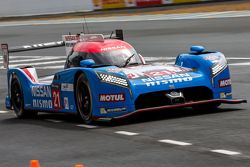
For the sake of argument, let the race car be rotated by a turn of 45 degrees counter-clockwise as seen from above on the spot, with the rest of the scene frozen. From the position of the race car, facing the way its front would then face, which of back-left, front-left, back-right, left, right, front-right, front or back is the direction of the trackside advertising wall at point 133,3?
left

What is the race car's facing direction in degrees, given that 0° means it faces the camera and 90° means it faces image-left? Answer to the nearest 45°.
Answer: approximately 315°
